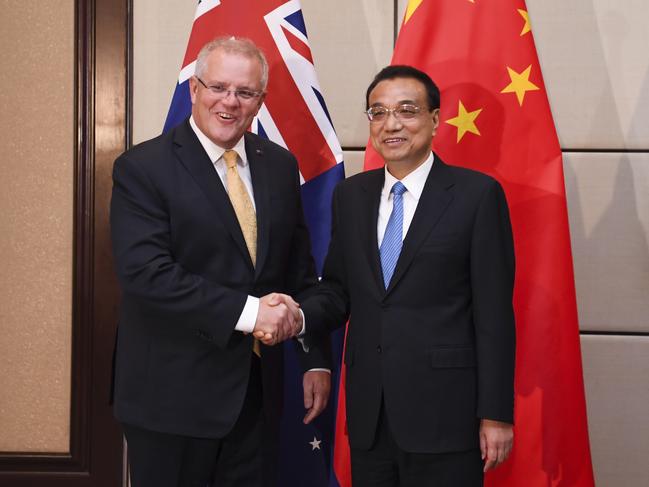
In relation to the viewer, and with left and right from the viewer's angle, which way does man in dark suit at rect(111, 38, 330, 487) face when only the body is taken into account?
facing the viewer and to the right of the viewer

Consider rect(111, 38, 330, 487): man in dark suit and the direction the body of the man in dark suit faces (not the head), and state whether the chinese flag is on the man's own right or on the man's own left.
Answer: on the man's own left

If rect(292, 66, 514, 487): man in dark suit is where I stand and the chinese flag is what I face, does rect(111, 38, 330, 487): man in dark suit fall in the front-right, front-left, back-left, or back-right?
back-left

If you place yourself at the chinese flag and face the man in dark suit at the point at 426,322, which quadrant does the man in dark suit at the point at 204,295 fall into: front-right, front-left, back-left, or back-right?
front-right

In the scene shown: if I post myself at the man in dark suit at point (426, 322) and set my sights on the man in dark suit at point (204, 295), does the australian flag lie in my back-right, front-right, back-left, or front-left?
front-right

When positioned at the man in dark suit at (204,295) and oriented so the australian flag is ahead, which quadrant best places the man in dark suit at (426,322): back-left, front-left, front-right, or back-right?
front-right

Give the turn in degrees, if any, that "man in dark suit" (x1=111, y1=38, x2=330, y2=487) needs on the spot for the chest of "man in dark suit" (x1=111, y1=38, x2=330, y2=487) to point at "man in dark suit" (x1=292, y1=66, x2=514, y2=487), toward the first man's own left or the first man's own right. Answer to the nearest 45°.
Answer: approximately 45° to the first man's own left

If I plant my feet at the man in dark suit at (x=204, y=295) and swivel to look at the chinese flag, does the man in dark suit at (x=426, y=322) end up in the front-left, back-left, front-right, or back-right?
front-right

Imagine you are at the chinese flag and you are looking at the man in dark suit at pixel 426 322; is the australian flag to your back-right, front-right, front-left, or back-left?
front-right
